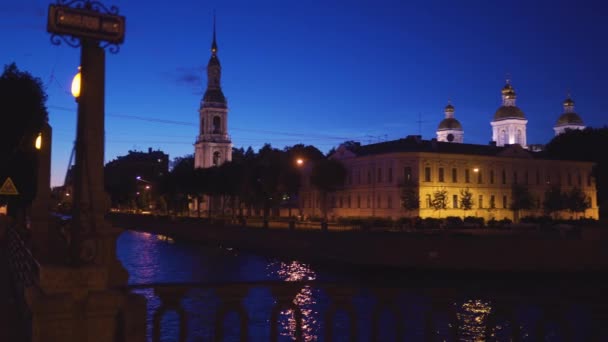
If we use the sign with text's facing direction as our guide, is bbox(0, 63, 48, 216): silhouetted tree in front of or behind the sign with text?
behind

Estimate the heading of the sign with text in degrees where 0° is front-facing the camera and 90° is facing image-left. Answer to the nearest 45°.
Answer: approximately 0°
